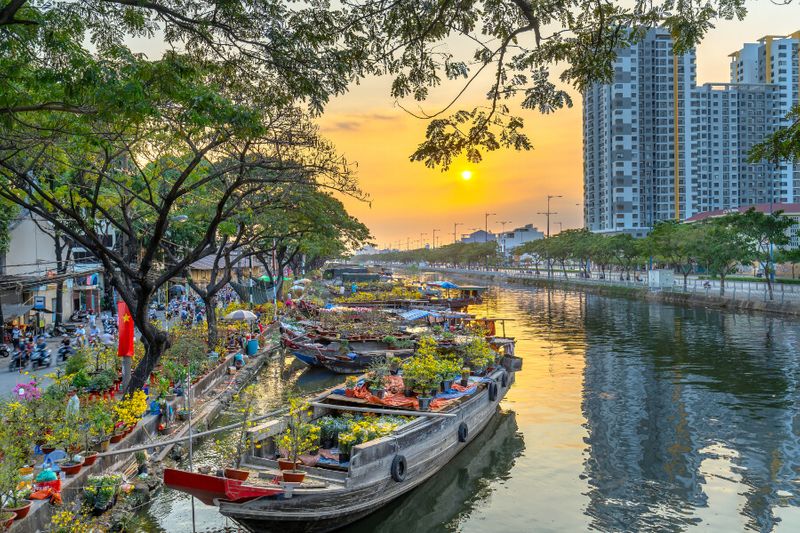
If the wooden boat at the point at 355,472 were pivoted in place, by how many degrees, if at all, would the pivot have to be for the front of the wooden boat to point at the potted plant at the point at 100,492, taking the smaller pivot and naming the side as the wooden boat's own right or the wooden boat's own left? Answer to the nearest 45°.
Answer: approximately 45° to the wooden boat's own right

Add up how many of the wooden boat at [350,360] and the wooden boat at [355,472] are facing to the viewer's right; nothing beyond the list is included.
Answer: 0

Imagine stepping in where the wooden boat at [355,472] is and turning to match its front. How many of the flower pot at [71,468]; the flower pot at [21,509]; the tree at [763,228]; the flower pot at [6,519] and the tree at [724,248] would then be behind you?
2

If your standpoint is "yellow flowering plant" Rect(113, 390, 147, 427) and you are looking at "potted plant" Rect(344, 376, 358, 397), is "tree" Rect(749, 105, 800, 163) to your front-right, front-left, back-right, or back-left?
front-right

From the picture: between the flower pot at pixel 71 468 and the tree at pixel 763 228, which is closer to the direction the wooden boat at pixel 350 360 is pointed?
the flower pot

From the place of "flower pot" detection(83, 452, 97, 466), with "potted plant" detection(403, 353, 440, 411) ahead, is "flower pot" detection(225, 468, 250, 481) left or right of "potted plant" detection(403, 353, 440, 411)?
right

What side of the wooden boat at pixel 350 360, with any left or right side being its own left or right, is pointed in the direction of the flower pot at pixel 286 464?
left

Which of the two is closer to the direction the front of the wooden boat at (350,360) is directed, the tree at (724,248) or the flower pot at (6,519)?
the flower pot

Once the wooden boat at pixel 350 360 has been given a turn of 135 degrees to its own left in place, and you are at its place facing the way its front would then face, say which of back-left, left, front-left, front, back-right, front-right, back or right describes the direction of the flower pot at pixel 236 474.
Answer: front-right

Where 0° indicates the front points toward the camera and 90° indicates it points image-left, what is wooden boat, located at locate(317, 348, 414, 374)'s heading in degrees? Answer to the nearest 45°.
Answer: approximately 90°

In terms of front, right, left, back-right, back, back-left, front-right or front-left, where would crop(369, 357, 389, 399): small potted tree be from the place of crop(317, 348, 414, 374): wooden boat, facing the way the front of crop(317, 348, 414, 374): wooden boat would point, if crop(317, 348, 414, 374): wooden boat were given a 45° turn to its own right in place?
back-left

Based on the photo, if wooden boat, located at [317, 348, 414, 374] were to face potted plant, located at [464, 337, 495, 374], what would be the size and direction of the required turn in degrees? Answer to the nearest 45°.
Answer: approximately 135° to its left

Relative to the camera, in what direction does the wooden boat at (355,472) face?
facing the viewer and to the left of the viewer

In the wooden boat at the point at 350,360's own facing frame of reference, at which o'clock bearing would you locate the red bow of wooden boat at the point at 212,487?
the red bow of wooden boat at the point at 212,487 is roughly at 9 o'clock from the wooden boat at the point at 350,360.

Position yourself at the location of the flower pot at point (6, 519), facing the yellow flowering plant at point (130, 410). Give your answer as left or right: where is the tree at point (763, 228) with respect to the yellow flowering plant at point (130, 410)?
right
